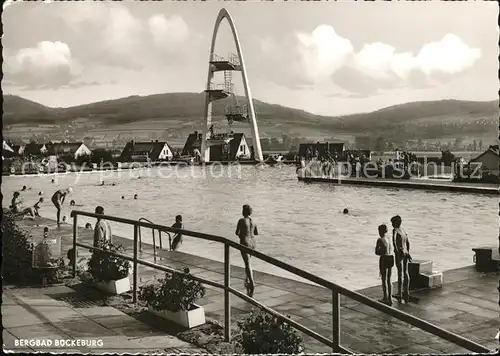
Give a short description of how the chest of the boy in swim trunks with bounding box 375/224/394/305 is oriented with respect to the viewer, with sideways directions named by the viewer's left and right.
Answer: facing away from the viewer and to the left of the viewer

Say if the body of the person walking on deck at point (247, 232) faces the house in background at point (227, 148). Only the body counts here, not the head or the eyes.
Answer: yes

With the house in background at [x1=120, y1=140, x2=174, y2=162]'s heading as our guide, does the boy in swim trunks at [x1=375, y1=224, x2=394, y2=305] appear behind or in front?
in front

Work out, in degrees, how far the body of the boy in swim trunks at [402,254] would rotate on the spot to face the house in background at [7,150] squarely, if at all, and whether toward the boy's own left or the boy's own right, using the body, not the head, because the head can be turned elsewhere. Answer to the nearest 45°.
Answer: approximately 45° to the boy's own left

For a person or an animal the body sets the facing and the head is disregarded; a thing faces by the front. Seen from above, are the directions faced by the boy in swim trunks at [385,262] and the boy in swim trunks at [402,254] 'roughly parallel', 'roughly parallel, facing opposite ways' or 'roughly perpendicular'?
roughly parallel

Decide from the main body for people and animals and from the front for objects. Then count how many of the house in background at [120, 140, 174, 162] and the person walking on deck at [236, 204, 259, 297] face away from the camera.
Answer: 1

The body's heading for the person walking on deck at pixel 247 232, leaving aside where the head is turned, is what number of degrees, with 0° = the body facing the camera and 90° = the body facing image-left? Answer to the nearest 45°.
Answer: approximately 180°

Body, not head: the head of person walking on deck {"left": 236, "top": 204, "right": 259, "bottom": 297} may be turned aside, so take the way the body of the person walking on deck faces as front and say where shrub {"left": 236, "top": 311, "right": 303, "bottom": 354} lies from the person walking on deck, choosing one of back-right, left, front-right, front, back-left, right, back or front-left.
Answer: back

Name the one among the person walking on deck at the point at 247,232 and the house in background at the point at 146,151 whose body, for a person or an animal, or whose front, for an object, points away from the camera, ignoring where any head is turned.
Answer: the person walking on deck
